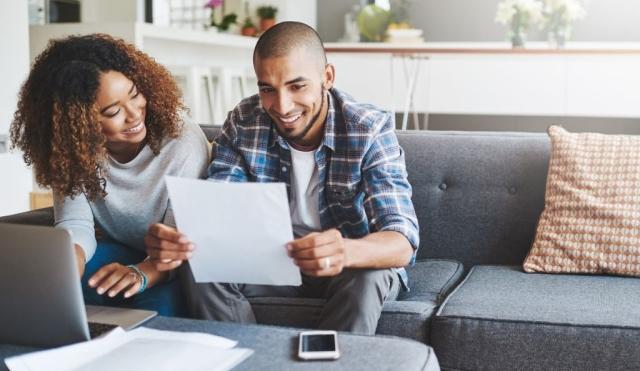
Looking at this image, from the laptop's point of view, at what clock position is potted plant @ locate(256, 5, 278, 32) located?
The potted plant is roughly at 11 o'clock from the laptop.

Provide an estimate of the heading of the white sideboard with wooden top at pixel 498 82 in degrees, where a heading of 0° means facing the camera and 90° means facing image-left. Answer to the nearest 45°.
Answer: approximately 0°

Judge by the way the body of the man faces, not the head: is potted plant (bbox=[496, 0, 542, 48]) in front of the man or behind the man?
behind

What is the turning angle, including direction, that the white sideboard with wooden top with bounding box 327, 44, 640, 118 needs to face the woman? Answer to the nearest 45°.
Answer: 0° — it already faces them

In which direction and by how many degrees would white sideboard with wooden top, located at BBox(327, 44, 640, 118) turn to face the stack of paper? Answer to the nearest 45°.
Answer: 0° — it already faces it

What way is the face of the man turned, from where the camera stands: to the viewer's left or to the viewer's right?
to the viewer's left

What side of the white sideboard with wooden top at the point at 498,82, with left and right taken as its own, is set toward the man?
front

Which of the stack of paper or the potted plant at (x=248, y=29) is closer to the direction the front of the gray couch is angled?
the stack of paper

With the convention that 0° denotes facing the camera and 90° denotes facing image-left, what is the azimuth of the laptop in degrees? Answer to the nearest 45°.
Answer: approximately 225°

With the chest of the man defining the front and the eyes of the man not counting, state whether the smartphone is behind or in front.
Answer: in front

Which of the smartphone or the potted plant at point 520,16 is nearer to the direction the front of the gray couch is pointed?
the smartphone

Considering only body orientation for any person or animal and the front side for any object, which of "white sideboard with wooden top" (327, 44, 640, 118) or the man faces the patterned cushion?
the white sideboard with wooden top
